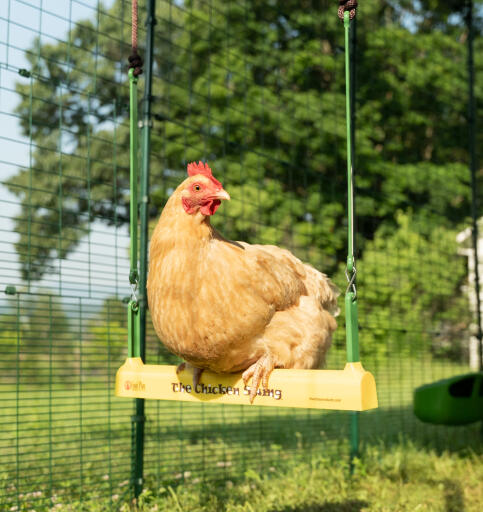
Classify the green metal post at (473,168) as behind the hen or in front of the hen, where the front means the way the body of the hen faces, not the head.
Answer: behind

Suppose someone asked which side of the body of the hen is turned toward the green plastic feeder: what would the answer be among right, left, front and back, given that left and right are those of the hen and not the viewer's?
back

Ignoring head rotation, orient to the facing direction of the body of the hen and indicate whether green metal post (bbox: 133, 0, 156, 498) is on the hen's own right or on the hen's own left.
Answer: on the hen's own right

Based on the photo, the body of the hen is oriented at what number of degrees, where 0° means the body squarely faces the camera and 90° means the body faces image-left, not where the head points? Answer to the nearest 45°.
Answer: approximately 45°
